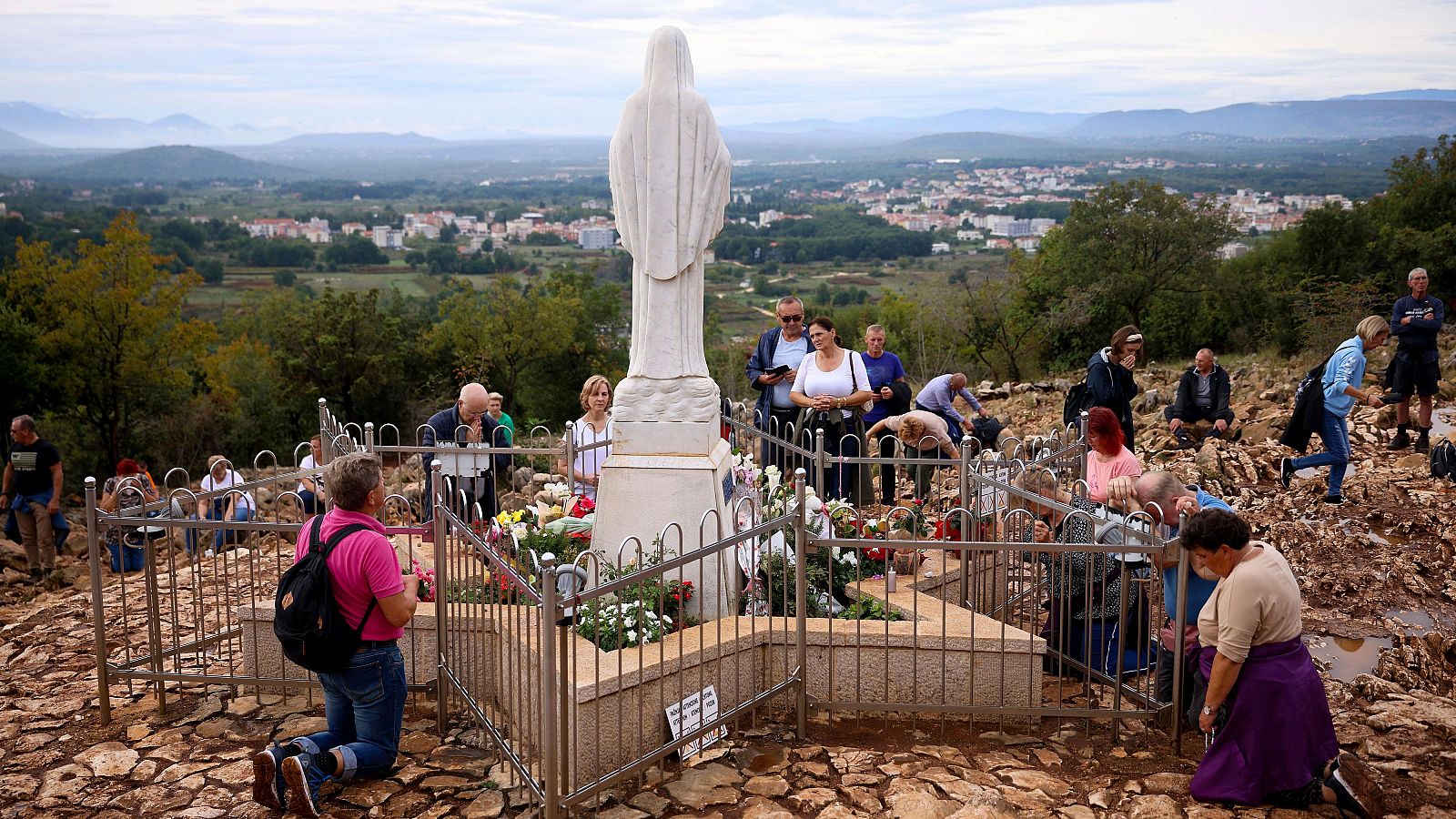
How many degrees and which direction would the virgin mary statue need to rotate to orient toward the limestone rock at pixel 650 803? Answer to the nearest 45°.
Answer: approximately 180°

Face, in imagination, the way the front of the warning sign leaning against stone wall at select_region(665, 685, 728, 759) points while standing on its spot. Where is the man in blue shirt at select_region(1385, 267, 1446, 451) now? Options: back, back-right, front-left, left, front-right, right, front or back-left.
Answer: left

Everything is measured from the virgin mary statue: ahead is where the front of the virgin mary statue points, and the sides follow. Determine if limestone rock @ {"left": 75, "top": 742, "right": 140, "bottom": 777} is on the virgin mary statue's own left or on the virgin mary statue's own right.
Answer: on the virgin mary statue's own left

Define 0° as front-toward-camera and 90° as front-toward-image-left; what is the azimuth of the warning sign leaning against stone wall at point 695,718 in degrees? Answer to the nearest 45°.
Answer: approximately 315°

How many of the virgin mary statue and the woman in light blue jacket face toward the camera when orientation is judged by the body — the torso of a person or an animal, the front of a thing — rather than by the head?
0

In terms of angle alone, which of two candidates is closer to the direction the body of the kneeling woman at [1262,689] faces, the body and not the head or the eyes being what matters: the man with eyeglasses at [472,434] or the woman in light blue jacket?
the man with eyeglasses

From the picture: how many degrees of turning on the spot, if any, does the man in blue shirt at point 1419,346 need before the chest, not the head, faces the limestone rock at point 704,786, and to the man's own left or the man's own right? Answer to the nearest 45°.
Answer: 0° — they already face it

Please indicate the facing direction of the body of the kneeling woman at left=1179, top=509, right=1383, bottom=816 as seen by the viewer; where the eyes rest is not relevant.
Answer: to the viewer's left
